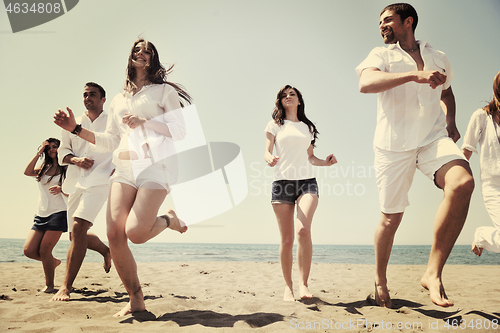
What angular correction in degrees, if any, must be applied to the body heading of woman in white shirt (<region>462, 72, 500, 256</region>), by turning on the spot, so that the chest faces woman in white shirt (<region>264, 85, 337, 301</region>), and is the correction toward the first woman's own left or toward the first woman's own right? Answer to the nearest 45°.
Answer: approximately 135° to the first woman's own right

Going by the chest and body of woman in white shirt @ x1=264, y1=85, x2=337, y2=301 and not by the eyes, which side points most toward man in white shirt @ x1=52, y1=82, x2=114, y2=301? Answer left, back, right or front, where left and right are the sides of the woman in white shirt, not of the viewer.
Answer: right

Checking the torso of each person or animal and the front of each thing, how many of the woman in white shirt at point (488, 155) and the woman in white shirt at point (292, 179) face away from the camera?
0

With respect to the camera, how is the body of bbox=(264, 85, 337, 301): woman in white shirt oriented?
toward the camera

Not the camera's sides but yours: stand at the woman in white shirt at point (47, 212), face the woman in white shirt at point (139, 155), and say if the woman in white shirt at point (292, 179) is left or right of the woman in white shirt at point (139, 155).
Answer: left

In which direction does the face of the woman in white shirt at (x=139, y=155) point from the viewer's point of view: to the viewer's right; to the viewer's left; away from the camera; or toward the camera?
toward the camera

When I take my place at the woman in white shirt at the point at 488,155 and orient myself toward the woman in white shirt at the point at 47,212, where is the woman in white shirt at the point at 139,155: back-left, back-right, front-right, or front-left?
front-left

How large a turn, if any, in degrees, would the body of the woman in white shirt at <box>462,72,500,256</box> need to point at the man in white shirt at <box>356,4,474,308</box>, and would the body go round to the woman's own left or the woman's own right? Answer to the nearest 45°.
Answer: approximately 90° to the woman's own right

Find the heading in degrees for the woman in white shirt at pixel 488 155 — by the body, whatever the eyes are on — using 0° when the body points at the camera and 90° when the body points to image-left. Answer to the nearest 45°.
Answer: approximately 315°

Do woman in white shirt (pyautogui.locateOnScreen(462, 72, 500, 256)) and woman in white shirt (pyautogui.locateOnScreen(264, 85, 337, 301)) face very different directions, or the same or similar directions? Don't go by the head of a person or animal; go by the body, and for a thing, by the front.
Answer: same or similar directions

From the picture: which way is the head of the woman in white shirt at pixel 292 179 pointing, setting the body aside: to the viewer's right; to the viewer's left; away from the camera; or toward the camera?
toward the camera

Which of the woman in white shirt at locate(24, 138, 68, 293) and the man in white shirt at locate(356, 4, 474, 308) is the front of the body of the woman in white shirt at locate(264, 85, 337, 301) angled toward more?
the man in white shirt

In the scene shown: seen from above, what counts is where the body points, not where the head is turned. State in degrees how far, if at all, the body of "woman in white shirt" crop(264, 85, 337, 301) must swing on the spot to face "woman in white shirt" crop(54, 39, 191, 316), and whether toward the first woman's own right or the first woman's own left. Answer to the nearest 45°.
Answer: approximately 45° to the first woman's own right
